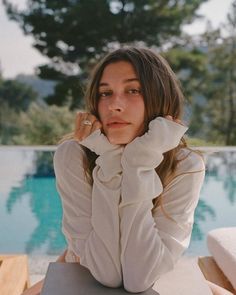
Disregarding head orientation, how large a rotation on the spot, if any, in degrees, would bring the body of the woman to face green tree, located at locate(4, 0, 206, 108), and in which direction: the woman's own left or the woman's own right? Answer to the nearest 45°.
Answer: approximately 180°

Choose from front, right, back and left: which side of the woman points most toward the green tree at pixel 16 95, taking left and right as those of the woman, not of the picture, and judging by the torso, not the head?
back

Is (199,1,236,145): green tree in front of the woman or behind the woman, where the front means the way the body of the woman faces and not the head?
behind

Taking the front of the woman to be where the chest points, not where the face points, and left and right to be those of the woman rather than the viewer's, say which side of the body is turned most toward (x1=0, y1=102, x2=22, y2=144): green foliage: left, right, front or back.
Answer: back

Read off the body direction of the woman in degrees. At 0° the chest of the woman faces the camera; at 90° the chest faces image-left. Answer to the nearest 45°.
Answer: approximately 0°

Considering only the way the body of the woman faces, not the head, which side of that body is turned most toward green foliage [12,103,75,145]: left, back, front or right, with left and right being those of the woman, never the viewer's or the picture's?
back

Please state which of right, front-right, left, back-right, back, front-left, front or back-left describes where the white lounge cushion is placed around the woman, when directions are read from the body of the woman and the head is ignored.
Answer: back-left
